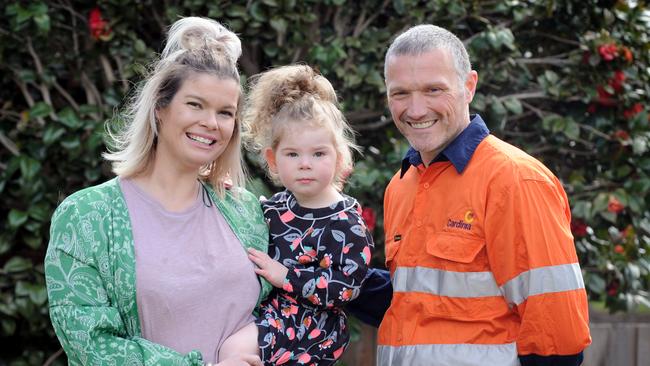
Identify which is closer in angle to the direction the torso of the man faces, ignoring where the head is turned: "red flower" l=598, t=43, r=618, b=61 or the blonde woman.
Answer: the blonde woman

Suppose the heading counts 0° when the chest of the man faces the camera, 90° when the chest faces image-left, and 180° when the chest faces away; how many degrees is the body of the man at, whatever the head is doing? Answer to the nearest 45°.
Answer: approximately 45°

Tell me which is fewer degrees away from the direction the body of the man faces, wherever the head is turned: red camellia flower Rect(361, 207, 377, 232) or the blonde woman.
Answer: the blonde woman

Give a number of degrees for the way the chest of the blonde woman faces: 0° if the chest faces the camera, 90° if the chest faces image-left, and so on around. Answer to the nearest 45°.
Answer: approximately 315°

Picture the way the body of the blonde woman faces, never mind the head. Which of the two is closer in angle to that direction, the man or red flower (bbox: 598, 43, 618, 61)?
the man

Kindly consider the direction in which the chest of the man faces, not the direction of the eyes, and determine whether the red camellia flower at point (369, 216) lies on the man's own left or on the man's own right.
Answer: on the man's own right

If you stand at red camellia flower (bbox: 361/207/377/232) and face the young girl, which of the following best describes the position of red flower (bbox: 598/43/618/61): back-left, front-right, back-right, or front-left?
back-left

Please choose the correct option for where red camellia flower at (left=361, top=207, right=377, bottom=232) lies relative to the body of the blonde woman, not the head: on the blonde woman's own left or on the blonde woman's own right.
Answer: on the blonde woman's own left

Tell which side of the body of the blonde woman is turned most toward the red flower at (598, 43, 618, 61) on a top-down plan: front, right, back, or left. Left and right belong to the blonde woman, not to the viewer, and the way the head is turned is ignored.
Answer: left

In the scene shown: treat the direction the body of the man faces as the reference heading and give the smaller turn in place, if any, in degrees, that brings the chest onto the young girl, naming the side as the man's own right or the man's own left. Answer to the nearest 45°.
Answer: approximately 45° to the man's own right
